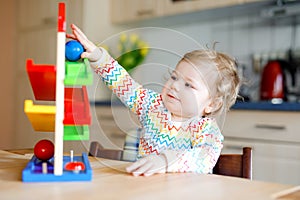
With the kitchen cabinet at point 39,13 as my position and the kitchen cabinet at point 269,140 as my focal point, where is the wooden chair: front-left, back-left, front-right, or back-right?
front-right

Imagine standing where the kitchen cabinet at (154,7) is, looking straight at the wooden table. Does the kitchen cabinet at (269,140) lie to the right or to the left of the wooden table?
left

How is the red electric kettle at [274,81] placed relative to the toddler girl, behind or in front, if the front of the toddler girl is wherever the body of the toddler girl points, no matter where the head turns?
behind

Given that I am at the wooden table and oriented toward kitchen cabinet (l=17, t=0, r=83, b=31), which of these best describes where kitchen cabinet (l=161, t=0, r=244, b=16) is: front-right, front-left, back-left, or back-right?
front-right

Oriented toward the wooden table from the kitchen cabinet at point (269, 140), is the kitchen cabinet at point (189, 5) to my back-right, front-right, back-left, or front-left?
back-right

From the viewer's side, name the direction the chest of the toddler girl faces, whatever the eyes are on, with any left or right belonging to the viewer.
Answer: facing the viewer and to the left of the viewer

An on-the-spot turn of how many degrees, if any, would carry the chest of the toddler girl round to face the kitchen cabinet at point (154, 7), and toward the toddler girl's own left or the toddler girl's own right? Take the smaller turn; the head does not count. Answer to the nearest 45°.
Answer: approximately 135° to the toddler girl's own right

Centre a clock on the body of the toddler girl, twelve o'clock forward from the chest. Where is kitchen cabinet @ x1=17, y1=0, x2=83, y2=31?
The kitchen cabinet is roughly at 4 o'clock from the toddler girl.
